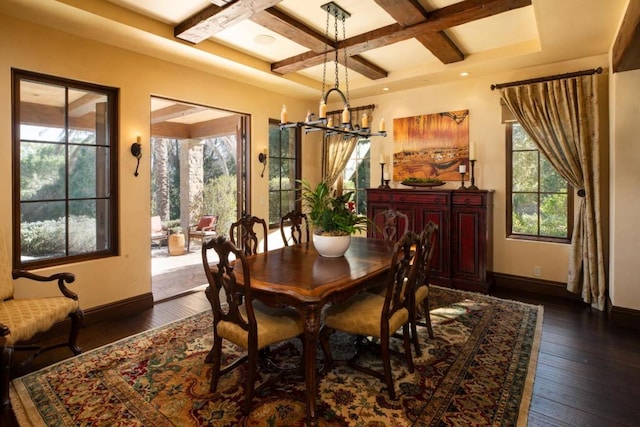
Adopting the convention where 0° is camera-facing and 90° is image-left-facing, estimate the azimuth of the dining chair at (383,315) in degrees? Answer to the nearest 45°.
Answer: approximately 135°

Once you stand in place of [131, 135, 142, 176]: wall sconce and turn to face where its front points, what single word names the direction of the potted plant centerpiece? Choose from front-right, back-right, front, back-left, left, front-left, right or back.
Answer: front

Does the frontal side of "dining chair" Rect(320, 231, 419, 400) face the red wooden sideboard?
no

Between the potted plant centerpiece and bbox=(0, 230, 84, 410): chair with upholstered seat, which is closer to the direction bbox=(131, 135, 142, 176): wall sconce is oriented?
the potted plant centerpiece

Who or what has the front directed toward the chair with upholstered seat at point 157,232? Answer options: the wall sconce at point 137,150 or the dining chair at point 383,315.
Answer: the dining chair

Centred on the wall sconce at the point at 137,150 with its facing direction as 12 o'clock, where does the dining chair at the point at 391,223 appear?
The dining chair is roughly at 11 o'clock from the wall sconce.

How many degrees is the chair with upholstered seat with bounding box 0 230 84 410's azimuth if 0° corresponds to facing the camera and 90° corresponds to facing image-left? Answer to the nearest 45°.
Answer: approximately 315°

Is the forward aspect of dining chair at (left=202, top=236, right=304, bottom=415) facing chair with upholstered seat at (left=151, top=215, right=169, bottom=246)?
no

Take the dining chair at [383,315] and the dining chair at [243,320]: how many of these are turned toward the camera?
0

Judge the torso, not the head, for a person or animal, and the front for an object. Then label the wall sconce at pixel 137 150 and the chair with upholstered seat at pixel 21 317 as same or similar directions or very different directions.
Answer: same or similar directions

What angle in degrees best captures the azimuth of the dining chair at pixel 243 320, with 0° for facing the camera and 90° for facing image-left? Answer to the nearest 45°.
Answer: approximately 225°

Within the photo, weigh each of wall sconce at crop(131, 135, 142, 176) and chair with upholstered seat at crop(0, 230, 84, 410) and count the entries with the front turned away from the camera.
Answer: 0

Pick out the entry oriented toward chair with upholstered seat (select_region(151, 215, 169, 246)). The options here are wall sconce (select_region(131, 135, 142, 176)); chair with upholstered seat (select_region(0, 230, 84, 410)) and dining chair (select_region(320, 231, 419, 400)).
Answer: the dining chair

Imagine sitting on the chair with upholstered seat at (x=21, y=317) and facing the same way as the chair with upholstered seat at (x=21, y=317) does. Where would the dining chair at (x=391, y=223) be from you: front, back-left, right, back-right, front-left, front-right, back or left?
front-left

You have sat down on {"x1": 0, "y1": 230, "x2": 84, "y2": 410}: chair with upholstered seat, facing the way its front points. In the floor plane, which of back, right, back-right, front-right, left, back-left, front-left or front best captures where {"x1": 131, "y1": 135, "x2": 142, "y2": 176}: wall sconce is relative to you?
left

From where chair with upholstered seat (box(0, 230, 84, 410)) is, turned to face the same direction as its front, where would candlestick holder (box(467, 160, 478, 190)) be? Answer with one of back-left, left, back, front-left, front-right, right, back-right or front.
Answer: front-left

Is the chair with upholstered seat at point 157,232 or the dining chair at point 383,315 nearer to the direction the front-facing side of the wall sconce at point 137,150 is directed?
the dining chair

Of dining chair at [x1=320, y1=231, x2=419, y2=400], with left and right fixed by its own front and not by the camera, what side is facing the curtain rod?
right

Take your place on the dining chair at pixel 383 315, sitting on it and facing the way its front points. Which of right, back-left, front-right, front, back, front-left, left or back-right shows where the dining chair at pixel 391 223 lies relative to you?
front-right

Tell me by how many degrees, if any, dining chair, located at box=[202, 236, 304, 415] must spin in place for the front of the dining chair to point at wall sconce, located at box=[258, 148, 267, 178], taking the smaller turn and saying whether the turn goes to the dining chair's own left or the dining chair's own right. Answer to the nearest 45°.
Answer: approximately 45° to the dining chair's own left

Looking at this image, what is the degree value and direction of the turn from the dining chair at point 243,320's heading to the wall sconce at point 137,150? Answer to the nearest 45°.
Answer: approximately 90° to its left
